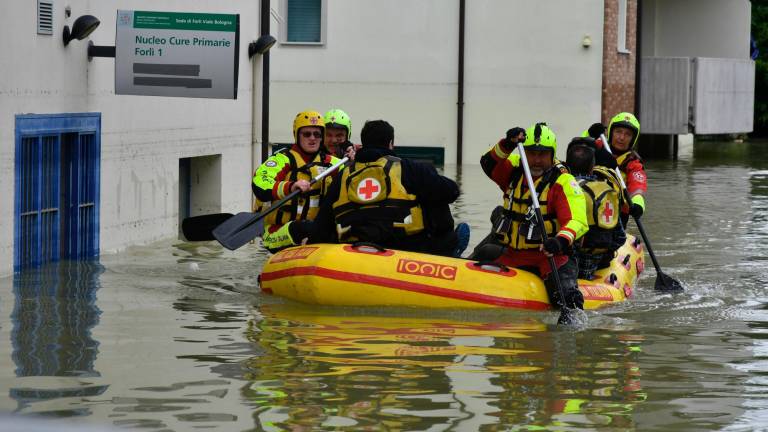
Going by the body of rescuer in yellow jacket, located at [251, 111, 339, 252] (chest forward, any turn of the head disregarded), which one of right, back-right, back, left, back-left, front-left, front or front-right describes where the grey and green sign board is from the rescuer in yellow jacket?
back

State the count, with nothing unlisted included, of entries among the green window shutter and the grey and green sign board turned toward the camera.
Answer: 2

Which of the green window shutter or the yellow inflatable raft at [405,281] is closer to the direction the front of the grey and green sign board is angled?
the yellow inflatable raft

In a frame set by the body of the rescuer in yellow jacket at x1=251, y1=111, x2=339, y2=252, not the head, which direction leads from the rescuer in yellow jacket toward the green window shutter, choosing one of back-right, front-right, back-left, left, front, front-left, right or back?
back-left

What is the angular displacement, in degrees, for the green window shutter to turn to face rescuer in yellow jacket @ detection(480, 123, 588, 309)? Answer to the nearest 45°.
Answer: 0° — it already faces them

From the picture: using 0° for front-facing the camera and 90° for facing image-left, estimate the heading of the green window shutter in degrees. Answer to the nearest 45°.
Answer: approximately 0°

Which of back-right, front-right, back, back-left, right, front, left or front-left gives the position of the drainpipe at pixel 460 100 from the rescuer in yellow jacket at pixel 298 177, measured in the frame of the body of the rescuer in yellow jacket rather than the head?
back-left

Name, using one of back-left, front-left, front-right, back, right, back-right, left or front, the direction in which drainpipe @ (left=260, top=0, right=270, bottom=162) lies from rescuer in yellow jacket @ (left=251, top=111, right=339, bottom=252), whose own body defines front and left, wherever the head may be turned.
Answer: back-left
